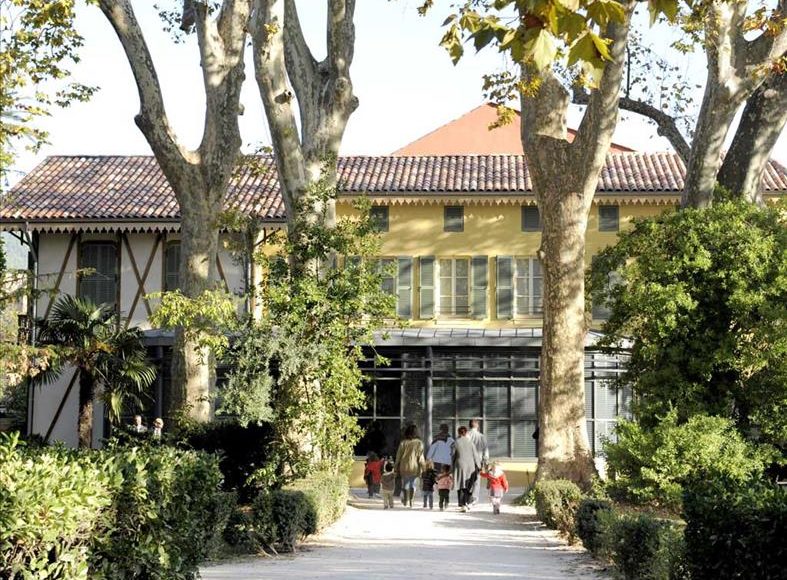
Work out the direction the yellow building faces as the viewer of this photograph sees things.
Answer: facing the viewer

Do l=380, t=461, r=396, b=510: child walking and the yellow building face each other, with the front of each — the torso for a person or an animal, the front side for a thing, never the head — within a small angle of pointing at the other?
yes

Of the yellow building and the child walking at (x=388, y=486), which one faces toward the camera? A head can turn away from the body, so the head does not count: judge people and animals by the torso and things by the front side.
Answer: the yellow building

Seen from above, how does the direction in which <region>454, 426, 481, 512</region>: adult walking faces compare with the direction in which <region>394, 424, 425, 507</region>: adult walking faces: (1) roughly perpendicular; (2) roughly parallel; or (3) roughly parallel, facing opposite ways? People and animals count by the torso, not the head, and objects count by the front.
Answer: roughly parallel

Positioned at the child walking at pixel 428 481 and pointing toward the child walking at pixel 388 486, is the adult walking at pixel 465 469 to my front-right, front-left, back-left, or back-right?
back-left

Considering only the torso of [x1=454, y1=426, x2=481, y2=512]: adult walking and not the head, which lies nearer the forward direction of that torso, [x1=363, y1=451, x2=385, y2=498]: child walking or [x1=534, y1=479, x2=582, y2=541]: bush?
the child walking

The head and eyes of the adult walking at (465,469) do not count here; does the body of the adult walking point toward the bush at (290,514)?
no

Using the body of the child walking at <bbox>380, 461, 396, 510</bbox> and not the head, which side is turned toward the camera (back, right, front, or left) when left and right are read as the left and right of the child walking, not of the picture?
back

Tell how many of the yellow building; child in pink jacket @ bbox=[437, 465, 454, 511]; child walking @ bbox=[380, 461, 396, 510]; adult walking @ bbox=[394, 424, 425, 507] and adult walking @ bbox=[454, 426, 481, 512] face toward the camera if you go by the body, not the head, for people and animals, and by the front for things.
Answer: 1

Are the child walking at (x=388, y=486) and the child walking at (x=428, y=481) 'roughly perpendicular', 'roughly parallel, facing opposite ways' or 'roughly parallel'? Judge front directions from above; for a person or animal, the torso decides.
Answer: roughly parallel

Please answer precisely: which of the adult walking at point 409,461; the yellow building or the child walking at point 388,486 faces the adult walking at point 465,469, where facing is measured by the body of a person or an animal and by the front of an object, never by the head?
the yellow building

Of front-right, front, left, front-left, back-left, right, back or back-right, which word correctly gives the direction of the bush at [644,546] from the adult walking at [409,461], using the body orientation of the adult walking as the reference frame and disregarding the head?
back

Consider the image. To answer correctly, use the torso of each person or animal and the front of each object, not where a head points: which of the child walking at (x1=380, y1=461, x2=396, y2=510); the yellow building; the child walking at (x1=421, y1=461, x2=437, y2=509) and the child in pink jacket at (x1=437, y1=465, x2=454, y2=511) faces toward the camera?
the yellow building

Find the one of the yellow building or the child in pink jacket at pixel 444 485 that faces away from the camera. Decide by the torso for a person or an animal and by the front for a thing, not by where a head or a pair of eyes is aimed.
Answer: the child in pink jacket

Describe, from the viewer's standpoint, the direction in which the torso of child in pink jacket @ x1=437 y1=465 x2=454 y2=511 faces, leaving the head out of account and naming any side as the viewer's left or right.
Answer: facing away from the viewer

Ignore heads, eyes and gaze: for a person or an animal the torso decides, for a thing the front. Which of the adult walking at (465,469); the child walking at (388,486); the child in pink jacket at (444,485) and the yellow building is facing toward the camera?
the yellow building

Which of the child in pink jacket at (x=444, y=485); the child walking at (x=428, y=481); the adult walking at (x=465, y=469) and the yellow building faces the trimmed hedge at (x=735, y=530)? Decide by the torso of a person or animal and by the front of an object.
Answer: the yellow building

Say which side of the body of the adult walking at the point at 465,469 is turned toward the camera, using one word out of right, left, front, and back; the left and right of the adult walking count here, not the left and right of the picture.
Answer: back

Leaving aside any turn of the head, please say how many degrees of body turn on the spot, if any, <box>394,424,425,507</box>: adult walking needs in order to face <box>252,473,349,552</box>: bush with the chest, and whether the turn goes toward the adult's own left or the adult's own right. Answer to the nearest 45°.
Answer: approximately 180°

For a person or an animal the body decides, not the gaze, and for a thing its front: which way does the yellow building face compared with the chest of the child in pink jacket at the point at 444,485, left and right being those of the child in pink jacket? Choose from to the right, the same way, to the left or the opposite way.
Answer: the opposite way

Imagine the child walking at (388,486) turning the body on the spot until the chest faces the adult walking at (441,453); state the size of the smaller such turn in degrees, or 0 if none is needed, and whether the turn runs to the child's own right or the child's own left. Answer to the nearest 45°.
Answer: approximately 90° to the child's own right
